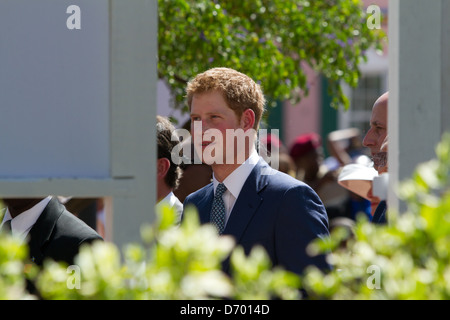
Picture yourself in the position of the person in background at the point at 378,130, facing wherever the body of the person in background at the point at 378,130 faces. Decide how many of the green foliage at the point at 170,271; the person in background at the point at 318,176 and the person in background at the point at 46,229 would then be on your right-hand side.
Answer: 1

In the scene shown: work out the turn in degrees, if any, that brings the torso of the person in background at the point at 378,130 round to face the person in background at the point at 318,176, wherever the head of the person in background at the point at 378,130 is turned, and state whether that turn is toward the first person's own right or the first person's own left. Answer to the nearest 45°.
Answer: approximately 90° to the first person's own right

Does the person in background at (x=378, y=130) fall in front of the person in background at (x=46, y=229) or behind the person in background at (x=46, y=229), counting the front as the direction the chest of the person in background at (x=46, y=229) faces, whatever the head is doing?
behind

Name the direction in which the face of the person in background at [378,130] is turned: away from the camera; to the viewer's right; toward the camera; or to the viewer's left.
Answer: to the viewer's left

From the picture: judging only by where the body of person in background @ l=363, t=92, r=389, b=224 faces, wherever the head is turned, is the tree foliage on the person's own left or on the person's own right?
on the person's own right

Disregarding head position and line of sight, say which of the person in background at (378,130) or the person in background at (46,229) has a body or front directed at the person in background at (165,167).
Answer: the person in background at (378,130)

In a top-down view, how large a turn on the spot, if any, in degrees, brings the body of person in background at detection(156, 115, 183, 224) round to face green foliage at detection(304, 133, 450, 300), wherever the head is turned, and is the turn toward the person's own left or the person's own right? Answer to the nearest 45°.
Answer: approximately 90° to the person's own left

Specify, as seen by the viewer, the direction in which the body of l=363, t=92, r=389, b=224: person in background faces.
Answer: to the viewer's left

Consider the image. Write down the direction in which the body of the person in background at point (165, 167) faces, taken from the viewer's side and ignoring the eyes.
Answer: to the viewer's left

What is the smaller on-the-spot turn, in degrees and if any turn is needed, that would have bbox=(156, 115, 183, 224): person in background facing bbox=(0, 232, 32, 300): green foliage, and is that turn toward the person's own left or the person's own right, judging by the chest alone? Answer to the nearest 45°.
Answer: approximately 90° to the person's own left
